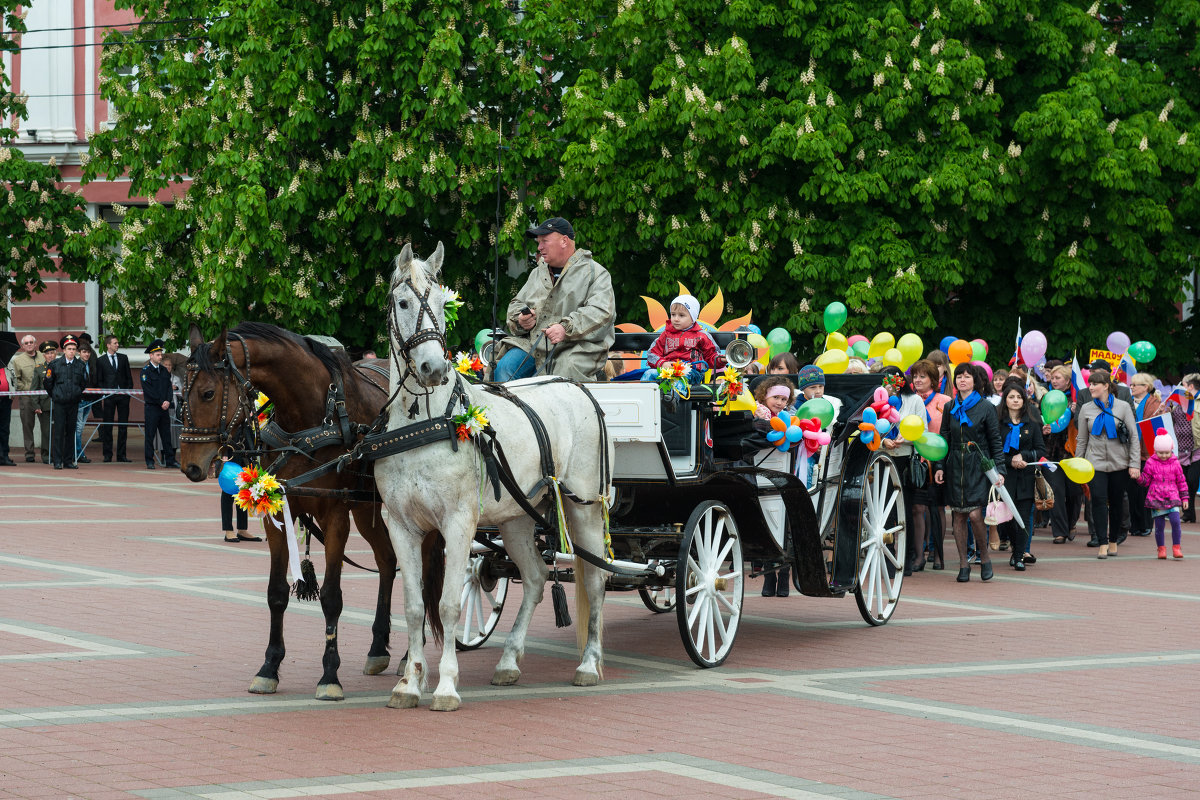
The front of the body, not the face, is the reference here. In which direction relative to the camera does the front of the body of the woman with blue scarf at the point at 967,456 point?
toward the camera

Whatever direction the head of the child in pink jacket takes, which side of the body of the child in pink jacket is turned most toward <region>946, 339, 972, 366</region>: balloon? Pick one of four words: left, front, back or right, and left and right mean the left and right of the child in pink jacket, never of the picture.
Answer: right

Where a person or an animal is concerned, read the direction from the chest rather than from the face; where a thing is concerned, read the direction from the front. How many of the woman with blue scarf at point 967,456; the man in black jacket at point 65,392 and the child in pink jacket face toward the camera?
3

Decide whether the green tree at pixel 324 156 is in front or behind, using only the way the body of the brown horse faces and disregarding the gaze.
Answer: behind

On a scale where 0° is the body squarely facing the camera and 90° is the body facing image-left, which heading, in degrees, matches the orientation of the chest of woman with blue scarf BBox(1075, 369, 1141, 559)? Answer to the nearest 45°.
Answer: approximately 0°

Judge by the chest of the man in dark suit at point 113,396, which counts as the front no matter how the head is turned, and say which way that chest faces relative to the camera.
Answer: toward the camera

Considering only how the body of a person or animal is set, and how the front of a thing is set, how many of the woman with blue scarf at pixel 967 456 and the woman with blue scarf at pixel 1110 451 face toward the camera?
2

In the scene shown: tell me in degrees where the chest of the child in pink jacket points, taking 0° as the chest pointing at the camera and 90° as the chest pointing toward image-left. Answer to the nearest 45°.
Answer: approximately 0°

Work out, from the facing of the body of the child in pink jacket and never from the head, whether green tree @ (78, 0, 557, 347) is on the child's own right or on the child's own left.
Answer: on the child's own right

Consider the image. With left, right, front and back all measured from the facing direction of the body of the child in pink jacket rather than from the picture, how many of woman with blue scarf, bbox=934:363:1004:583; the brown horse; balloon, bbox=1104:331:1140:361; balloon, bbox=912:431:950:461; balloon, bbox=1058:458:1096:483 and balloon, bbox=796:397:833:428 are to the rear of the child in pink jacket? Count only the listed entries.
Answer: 1

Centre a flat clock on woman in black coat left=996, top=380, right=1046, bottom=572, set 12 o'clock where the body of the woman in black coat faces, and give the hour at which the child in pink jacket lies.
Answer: The child in pink jacket is roughly at 8 o'clock from the woman in black coat.

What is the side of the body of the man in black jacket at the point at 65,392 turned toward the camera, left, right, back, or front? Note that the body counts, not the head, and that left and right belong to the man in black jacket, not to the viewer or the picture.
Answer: front

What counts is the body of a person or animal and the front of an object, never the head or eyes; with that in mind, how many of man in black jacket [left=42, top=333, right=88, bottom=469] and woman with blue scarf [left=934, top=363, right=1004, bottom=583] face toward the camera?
2
